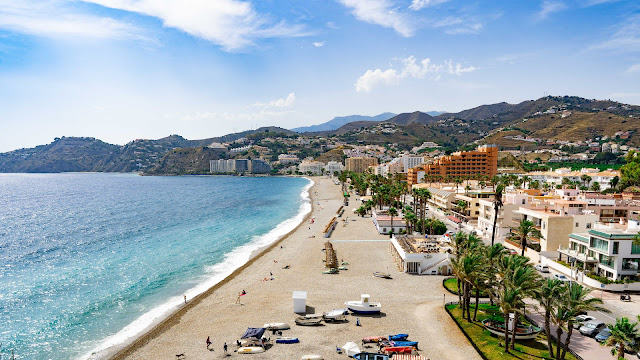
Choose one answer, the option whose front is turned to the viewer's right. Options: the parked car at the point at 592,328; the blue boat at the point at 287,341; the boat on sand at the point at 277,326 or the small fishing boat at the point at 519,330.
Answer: the blue boat

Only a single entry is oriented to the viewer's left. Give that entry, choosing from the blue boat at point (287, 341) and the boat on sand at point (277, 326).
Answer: the boat on sand

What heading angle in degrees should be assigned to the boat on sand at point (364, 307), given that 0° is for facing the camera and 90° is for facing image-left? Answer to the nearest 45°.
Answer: approximately 90°

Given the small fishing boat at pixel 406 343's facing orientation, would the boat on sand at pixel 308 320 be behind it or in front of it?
in front

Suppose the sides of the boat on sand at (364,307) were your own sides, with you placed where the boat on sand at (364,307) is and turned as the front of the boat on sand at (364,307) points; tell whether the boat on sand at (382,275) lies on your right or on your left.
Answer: on your right

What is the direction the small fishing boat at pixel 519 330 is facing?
to the viewer's left

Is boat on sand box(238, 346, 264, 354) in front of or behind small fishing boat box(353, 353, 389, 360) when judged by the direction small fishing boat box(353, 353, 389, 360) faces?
in front
